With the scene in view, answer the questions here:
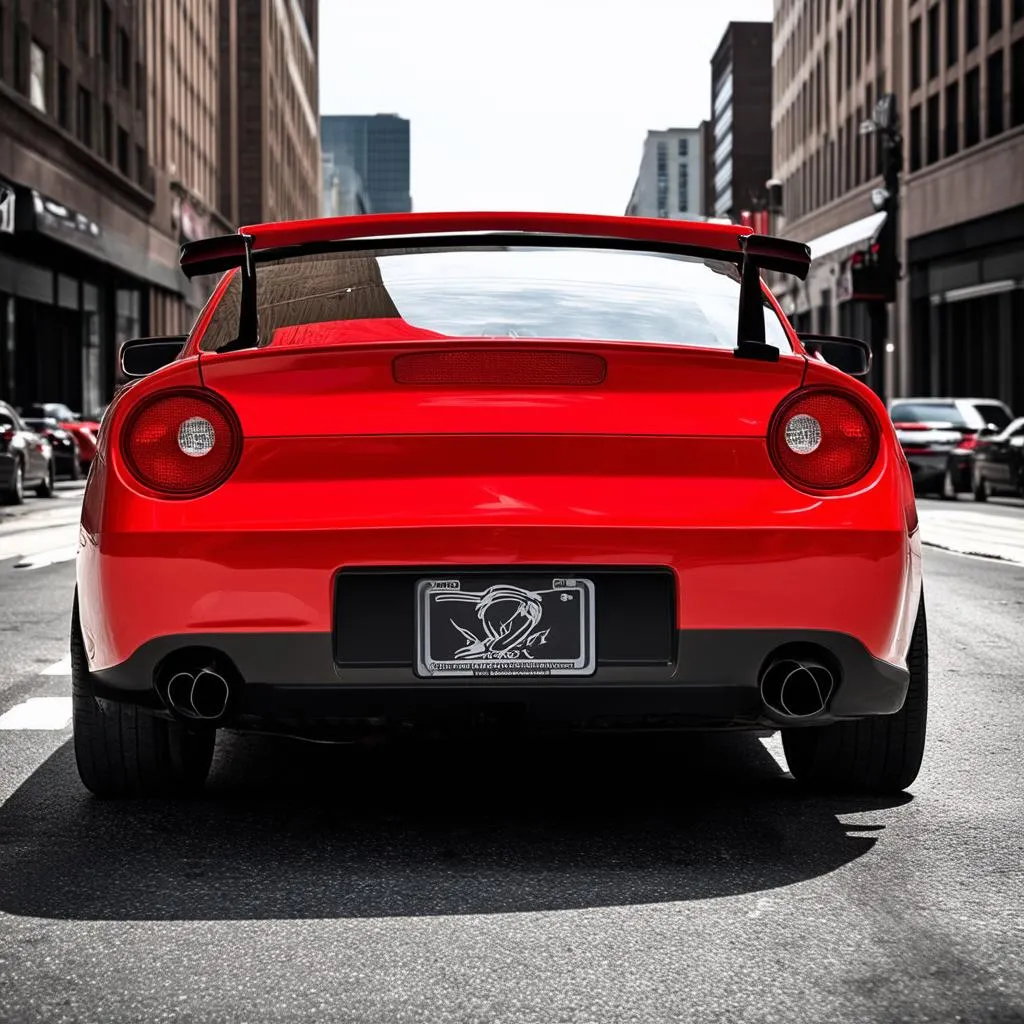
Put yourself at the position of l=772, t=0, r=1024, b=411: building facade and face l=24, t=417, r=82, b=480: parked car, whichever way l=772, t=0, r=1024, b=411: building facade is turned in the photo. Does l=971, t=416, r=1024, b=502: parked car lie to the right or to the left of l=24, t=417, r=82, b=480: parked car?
left

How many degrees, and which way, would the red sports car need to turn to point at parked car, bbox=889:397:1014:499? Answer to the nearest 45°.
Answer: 0° — it already faces it

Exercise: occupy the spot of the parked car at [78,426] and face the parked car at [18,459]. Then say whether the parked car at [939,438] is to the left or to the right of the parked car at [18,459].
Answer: left

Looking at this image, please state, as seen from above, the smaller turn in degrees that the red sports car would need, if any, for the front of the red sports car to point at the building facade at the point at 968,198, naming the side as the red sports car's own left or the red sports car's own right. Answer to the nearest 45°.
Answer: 0° — it already faces it

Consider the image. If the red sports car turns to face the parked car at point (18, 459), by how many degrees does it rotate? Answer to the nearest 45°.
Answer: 0° — it already faces it

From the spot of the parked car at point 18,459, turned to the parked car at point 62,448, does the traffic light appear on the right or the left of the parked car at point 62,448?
right

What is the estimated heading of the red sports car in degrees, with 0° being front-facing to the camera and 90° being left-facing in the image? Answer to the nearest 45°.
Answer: approximately 180°
